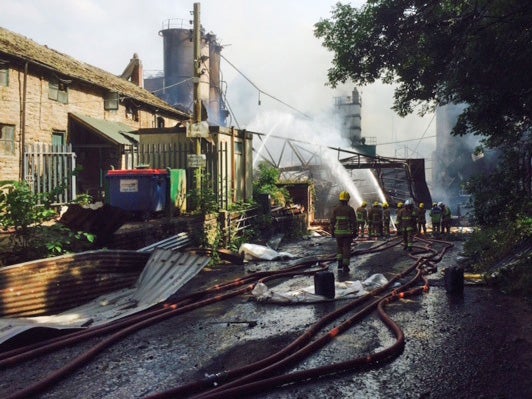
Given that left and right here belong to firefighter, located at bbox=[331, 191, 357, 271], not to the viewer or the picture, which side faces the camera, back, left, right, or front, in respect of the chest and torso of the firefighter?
back

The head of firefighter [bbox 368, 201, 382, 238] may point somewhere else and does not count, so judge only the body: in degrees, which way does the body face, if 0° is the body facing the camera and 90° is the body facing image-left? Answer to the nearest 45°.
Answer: approximately 180°

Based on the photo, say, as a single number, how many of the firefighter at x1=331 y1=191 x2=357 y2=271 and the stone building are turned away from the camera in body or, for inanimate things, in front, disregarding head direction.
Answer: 1

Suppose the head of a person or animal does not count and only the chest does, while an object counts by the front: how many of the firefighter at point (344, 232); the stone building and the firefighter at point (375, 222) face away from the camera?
2

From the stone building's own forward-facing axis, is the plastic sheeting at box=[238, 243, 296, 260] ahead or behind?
ahead

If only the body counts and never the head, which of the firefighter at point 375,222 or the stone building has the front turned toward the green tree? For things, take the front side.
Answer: the stone building

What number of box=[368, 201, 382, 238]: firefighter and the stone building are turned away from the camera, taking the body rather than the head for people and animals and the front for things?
1

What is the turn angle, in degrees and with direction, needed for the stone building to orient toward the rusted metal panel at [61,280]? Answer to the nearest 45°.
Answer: approximately 45° to its right

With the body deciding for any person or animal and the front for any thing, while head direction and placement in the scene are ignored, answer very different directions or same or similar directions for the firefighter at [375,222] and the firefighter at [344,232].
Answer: same or similar directions

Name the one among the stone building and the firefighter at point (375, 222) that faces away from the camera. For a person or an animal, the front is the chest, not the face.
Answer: the firefighter

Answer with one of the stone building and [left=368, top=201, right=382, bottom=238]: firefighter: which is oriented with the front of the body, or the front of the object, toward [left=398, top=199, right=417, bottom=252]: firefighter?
the stone building

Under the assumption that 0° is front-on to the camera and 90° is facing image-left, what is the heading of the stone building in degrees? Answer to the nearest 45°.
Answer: approximately 315°

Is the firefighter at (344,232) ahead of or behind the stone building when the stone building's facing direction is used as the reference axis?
ahead

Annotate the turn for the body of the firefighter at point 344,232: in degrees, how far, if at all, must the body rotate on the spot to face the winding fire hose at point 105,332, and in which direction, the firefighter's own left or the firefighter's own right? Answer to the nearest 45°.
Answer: approximately 135° to the firefighter's own left

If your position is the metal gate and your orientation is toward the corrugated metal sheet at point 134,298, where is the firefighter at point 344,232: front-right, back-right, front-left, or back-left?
front-left
